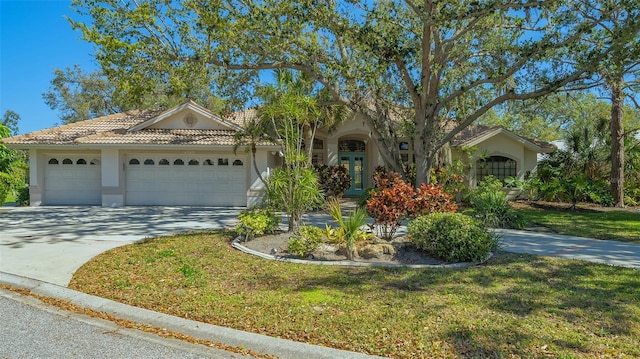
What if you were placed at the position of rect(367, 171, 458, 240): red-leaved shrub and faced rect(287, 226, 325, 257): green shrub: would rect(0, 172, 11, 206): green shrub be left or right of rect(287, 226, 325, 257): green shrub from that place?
right

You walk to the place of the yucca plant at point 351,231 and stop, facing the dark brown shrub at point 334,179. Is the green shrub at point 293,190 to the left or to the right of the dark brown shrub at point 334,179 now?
left

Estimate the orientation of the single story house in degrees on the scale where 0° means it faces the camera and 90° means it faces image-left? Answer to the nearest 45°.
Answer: approximately 0°

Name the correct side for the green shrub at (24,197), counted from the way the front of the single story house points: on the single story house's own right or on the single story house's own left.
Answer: on the single story house's own right

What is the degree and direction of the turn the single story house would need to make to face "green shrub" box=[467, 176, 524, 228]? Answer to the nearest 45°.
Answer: approximately 45° to its left

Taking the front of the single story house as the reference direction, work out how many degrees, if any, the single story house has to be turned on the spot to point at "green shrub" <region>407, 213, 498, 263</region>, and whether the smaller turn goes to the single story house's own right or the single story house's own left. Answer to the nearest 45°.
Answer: approximately 45° to the single story house's own left

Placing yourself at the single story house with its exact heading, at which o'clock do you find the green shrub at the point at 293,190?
The green shrub is roughly at 11 o'clock from the single story house.

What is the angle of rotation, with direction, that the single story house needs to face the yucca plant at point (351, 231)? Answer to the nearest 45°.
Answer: approximately 45° to its left
